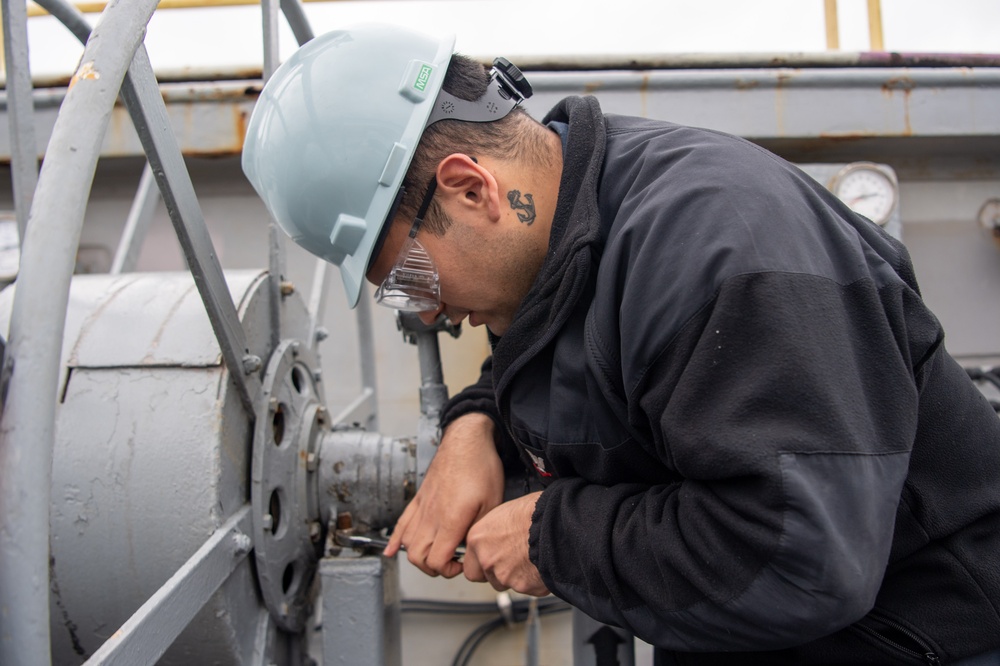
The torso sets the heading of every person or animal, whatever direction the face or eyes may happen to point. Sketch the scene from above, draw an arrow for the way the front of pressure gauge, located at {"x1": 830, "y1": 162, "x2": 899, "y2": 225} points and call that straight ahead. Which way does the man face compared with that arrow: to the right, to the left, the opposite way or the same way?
to the right

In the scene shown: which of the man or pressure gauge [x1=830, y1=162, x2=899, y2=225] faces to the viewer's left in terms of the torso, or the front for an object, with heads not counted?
the man

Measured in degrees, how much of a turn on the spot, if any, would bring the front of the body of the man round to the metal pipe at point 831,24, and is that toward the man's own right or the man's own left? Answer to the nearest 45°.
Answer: approximately 90° to the man's own right

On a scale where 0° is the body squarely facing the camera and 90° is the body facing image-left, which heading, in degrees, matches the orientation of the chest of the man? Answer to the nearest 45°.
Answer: approximately 90°

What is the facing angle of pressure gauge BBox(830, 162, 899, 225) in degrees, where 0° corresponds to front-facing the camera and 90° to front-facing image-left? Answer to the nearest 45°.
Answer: approximately 0°

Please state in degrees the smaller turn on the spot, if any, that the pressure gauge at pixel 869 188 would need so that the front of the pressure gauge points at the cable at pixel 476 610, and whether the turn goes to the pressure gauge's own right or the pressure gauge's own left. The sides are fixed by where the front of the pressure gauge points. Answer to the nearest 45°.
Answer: approximately 45° to the pressure gauge's own right

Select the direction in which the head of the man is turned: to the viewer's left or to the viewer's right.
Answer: to the viewer's left
